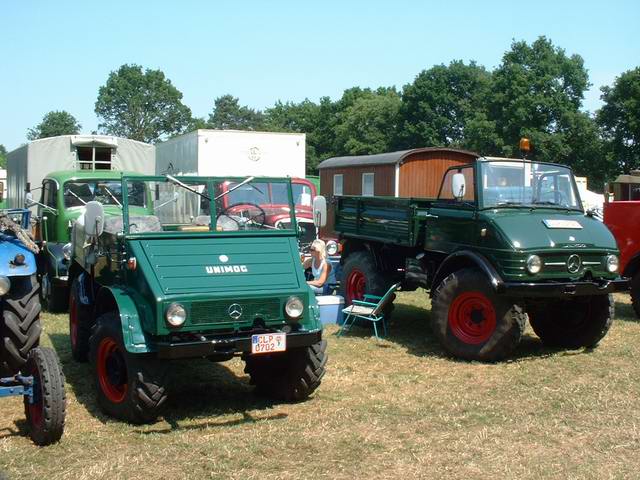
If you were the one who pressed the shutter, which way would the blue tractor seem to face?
facing the viewer and to the right of the viewer

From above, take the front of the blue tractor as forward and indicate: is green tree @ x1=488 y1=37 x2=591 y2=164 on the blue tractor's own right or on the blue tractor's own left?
on the blue tractor's own left

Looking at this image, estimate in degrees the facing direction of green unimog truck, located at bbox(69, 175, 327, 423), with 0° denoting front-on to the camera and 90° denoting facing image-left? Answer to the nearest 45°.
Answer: approximately 315°

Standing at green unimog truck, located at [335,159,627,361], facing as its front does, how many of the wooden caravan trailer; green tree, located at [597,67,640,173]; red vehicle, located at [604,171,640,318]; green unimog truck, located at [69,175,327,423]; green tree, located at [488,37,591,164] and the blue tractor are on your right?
2

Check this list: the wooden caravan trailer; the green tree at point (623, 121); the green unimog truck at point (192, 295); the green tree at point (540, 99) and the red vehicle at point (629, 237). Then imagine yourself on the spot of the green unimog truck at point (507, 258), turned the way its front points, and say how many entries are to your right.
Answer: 1

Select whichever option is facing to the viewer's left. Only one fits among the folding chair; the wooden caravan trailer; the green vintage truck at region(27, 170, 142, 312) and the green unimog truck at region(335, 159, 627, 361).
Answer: the folding chair

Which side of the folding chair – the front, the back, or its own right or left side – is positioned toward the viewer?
left

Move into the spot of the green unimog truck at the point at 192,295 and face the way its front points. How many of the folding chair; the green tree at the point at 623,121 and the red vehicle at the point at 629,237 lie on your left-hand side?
3

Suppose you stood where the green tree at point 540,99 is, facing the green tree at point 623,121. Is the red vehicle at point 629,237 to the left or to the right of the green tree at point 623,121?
right

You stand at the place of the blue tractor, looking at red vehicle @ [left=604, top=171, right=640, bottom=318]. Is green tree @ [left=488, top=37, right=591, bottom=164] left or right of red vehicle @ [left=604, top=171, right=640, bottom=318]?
left

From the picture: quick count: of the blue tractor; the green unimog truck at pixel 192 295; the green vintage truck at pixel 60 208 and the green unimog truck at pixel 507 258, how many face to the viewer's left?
0

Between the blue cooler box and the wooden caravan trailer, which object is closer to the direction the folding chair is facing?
the blue cooler box

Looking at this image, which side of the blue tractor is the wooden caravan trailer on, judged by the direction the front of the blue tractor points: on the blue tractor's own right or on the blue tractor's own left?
on the blue tractor's own left

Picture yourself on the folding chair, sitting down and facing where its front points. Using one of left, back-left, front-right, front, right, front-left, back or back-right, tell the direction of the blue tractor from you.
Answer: front-left
